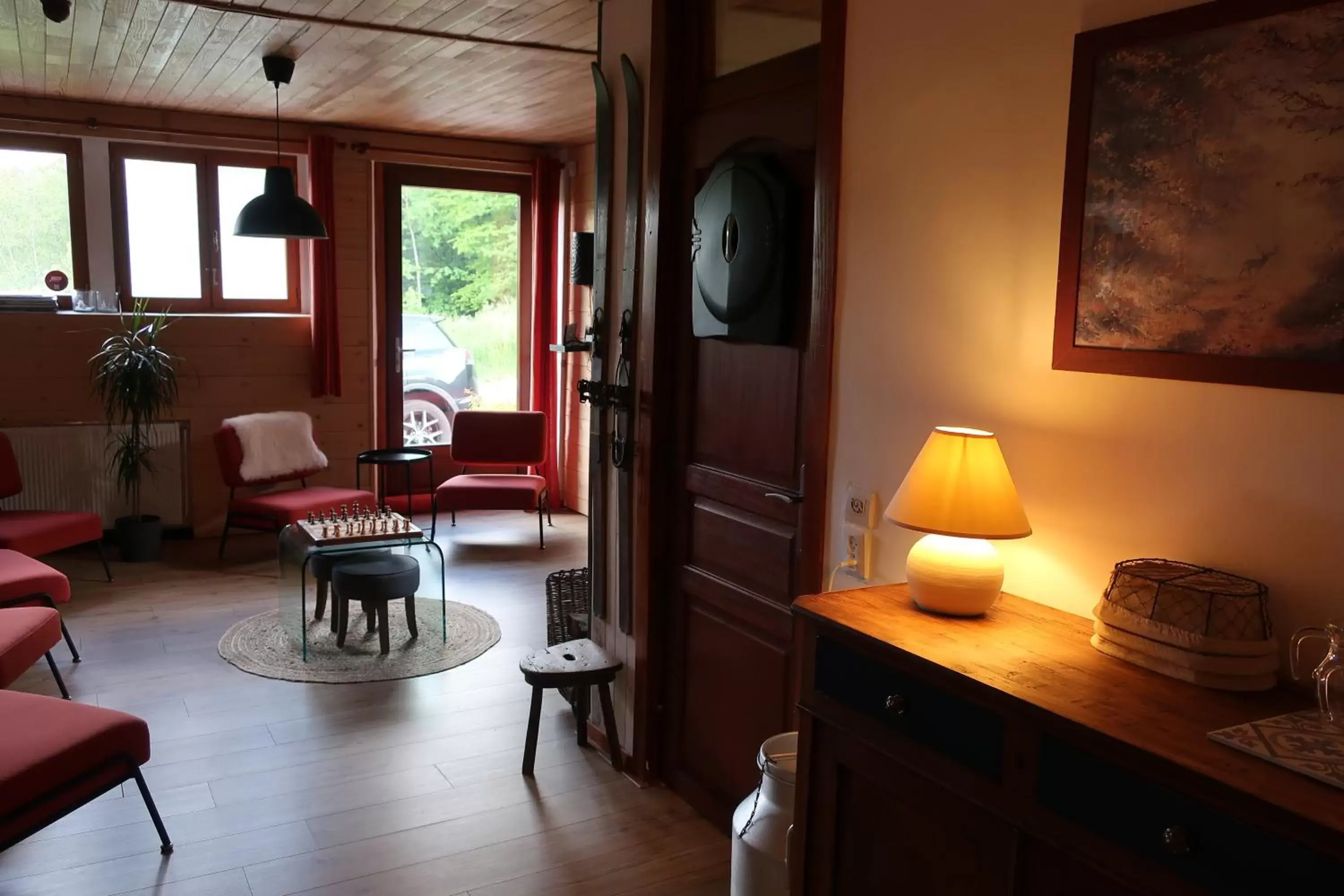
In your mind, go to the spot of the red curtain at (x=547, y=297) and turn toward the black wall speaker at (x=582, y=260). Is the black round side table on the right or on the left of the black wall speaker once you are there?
right

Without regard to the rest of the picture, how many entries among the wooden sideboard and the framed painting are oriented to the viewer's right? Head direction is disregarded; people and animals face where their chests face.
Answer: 0

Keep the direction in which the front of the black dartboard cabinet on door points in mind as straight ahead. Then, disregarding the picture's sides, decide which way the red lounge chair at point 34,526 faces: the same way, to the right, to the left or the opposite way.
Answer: the opposite way

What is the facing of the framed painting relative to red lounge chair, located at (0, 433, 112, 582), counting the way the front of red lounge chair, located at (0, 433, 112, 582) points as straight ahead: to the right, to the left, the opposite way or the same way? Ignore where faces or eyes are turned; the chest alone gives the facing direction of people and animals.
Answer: the opposite way

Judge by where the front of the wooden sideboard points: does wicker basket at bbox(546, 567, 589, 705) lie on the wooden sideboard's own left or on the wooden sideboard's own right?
on the wooden sideboard's own right

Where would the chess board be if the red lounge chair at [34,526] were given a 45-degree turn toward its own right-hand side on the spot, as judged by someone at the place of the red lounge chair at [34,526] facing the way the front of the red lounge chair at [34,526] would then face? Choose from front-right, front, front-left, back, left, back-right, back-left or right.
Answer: front

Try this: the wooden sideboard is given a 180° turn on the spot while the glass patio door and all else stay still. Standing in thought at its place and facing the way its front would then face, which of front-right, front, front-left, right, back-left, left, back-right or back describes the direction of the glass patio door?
left

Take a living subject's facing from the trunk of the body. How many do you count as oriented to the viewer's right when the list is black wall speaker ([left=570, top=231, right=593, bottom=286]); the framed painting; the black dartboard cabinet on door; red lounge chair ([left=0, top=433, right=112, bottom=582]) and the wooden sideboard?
1

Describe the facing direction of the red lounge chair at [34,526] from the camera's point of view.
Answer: facing to the right of the viewer

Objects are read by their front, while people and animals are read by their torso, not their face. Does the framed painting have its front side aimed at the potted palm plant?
no

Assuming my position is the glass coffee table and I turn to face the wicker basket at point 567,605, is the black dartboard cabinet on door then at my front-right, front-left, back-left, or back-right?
front-right

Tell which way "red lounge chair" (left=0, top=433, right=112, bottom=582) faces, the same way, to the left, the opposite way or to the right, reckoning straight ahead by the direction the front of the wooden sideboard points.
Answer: the opposite way

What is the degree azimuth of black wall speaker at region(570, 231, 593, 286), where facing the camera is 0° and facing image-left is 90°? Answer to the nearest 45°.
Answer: approximately 45°

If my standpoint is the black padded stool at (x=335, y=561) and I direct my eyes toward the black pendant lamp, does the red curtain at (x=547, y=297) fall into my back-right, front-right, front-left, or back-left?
front-right

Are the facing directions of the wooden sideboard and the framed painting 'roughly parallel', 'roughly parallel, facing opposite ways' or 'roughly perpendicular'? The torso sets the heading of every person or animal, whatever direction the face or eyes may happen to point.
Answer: roughly parallel

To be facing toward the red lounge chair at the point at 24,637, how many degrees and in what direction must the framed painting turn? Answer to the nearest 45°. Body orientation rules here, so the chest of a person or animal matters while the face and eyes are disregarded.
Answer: approximately 45° to its right

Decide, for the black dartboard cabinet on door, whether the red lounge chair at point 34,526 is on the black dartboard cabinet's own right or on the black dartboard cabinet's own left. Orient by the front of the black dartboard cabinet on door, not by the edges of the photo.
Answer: on the black dartboard cabinet's own right

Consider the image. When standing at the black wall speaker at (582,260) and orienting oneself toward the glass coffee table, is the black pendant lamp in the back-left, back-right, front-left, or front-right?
front-right

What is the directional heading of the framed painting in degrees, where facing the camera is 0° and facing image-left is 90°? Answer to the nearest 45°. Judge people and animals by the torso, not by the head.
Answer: approximately 45°

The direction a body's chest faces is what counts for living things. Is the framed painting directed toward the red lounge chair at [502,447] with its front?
no

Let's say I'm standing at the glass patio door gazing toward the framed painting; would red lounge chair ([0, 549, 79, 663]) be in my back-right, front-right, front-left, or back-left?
front-right
